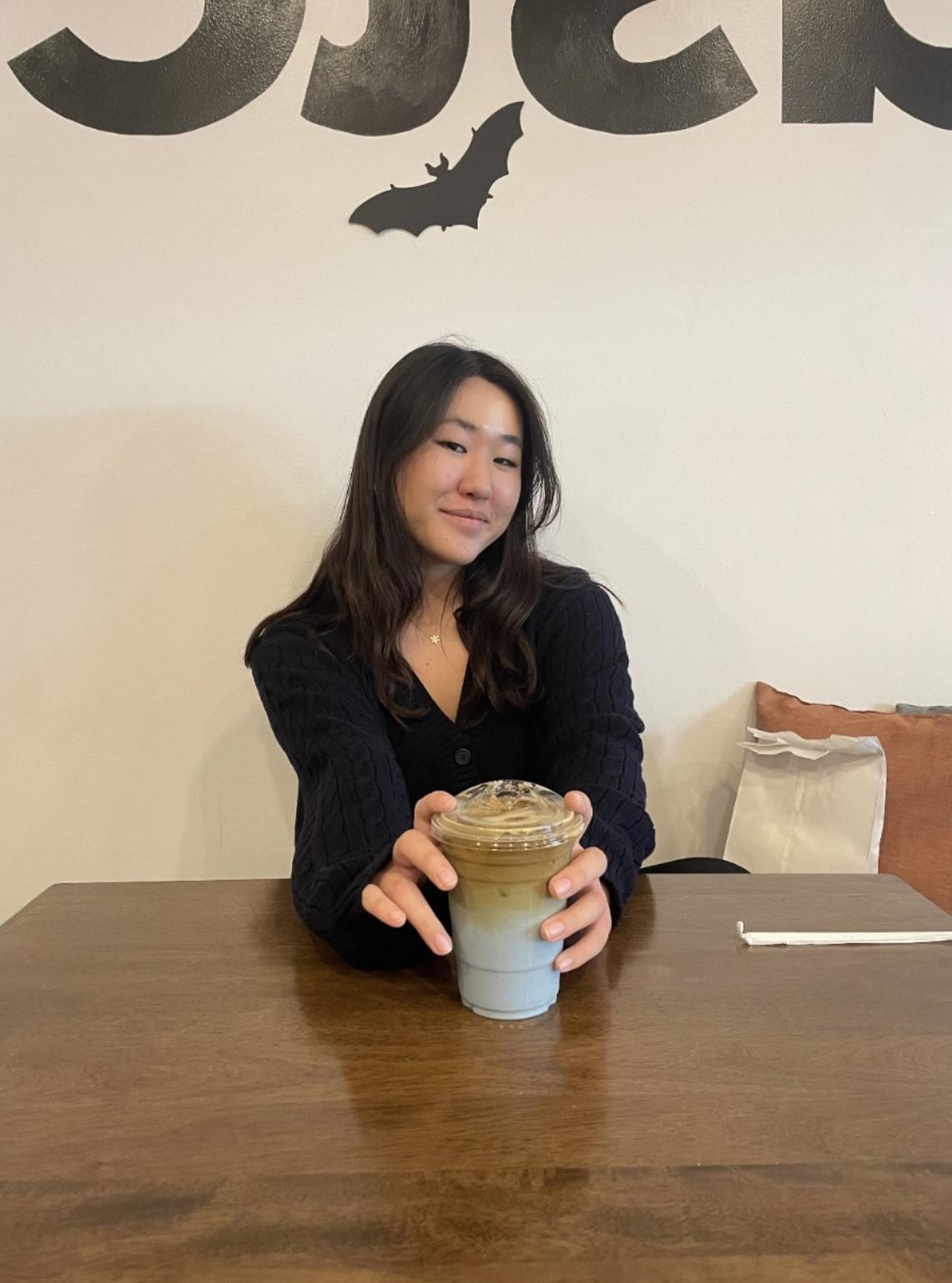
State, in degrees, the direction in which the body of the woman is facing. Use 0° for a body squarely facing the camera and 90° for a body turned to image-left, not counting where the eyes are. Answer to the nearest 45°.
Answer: approximately 0°

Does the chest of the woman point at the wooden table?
yes

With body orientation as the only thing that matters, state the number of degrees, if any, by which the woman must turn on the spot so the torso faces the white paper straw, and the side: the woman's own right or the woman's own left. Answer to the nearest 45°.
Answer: approximately 45° to the woman's own left

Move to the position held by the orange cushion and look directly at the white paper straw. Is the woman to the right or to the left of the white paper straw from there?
right

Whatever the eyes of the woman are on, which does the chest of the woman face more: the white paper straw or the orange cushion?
the white paper straw

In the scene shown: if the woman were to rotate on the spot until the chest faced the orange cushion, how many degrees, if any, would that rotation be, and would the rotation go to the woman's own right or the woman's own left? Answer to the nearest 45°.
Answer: approximately 90° to the woman's own left

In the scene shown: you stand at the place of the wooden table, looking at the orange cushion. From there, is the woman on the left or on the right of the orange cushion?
left
